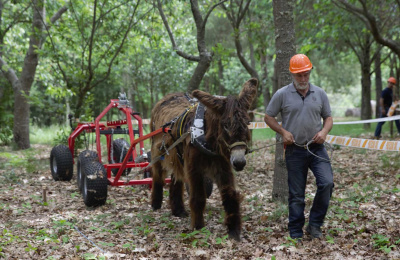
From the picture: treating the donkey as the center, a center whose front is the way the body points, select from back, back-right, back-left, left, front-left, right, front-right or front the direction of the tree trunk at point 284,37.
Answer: left

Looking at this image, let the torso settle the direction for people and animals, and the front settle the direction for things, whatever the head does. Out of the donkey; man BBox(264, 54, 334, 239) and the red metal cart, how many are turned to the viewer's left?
0

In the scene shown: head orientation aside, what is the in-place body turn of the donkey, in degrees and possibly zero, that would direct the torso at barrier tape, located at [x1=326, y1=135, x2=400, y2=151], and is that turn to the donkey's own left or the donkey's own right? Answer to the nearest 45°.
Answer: approximately 90° to the donkey's own left

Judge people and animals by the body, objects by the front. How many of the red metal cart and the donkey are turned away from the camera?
0

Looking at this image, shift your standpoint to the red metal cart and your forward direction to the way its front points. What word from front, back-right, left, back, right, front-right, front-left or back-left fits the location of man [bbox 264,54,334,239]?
front

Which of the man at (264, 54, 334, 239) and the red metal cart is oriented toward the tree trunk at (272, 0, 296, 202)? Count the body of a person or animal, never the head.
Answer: the red metal cart

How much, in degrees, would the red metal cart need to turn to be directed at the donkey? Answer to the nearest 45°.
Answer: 0° — it already faces it

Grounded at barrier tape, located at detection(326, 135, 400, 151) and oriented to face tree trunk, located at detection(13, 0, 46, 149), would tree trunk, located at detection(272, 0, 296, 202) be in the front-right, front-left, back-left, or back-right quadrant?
front-left

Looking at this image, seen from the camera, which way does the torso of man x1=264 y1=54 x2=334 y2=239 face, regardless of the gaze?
toward the camera

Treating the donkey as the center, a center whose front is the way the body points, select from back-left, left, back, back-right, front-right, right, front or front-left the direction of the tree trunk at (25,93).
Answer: back

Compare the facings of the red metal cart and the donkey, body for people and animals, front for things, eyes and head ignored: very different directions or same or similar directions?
same or similar directions

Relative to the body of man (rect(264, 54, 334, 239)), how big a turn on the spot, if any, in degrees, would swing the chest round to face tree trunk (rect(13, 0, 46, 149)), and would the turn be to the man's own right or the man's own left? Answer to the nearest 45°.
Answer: approximately 135° to the man's own right

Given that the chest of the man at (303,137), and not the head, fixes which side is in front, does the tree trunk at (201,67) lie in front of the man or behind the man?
behind

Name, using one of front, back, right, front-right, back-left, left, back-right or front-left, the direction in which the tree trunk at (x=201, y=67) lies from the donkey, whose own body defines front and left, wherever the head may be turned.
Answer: back-left

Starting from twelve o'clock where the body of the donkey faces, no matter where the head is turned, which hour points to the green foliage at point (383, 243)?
The green foliage is roughly at 11 o'clock from the donkey.

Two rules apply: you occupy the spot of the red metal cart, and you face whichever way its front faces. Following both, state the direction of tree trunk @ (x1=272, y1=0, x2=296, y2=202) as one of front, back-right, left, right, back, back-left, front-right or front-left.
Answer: front

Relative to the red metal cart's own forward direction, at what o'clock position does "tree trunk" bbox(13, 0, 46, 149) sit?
The tree trunk is roughly at 7 o'clock from the red metal cart.

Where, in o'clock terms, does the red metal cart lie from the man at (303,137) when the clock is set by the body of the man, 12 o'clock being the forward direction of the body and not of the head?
The red metal cart is roughly at 4 o'clock from the man.
